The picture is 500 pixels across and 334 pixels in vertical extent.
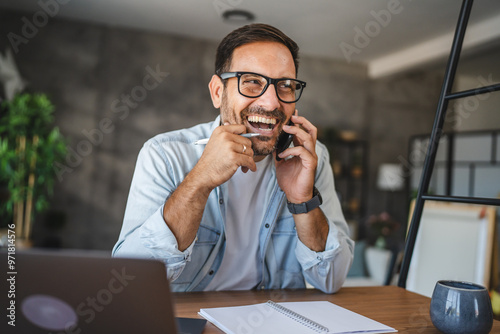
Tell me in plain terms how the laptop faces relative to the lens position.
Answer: facing away from the viewer and to the right of the viewer

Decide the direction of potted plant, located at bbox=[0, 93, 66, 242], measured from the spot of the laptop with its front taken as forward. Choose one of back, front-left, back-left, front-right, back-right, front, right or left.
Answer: front-left

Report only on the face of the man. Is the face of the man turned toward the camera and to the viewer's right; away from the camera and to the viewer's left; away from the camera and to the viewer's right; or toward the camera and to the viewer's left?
toward the camera and to the viewer's right

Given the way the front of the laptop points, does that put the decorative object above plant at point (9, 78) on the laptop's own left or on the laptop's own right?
on the laptop's own left

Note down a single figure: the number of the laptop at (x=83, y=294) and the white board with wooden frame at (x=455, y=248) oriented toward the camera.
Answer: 1

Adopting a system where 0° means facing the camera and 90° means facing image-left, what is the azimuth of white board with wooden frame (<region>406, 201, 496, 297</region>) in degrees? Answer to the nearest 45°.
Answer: approximately 0°

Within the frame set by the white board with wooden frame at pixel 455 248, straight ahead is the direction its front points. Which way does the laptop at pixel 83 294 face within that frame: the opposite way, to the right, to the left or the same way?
the opposite way

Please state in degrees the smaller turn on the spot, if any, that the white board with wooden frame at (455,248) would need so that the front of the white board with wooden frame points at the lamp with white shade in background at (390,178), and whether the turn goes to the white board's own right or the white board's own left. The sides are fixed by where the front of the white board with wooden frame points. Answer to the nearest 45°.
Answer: approximately 180°

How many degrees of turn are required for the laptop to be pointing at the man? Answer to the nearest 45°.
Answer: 0° — it already faces them

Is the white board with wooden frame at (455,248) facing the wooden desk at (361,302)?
yes
